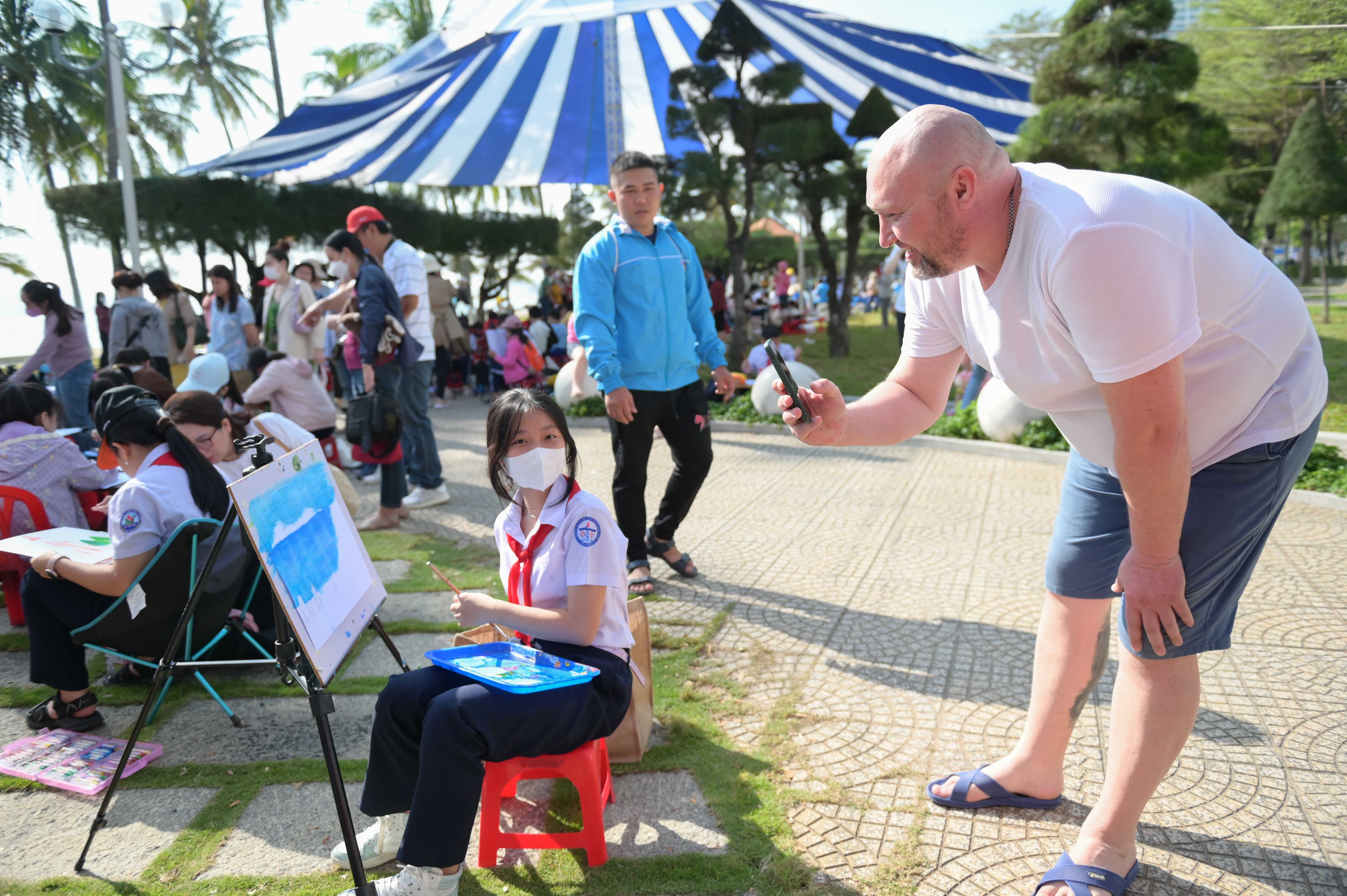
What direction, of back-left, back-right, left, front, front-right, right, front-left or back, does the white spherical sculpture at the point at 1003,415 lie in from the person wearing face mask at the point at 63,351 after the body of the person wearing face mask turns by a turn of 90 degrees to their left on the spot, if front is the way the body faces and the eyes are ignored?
front-left

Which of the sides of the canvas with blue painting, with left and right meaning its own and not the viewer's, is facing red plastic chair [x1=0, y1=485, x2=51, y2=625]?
back

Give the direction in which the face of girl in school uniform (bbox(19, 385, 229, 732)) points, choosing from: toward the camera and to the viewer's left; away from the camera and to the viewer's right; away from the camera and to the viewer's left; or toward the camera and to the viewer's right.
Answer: away from the camera and to the viewer's left

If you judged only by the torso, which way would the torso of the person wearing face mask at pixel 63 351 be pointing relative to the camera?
to the viewer's left

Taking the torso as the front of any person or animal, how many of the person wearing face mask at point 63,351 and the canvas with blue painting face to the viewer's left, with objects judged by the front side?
1

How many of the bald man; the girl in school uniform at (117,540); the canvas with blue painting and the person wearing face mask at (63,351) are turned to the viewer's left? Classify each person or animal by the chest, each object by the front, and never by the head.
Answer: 3

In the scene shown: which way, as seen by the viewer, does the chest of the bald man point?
to the viewer's left

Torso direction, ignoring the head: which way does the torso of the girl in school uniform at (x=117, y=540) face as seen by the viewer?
to the viewer's left

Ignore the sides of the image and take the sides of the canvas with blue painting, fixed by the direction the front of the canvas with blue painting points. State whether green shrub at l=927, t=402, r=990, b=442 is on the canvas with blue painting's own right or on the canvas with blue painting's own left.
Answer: on the canvas with blue painting's own left

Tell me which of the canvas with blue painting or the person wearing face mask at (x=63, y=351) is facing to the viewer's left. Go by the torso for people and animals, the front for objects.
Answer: the person wearing face mask
